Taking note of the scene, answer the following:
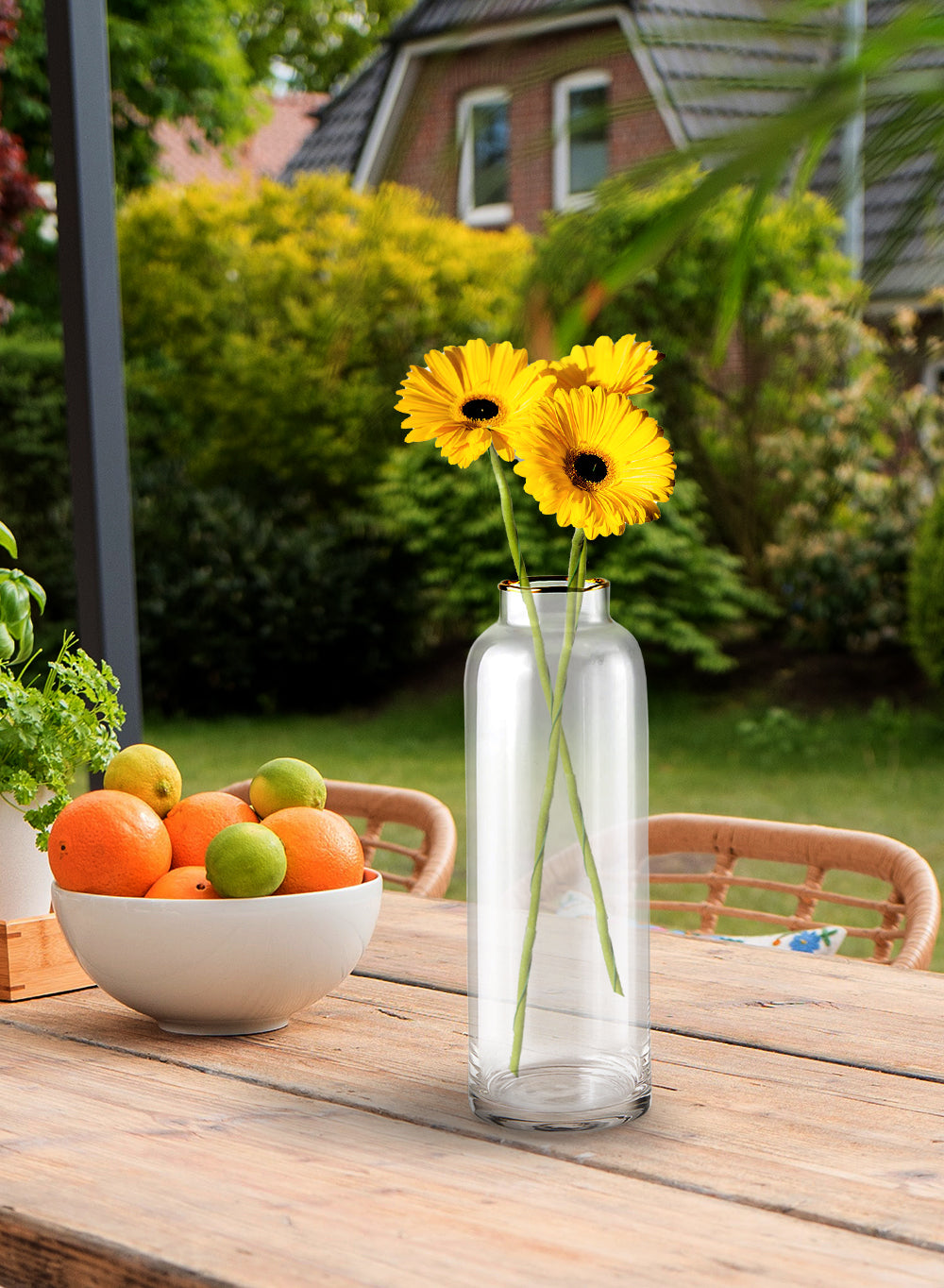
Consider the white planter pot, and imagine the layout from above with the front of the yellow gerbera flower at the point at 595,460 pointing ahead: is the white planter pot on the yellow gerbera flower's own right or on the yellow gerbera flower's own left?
on the yellow gerbera flower's own right

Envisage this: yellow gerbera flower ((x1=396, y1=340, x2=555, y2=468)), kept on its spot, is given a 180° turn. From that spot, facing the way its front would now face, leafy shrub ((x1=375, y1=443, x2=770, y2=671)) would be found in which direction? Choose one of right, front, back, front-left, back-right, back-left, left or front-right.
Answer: front

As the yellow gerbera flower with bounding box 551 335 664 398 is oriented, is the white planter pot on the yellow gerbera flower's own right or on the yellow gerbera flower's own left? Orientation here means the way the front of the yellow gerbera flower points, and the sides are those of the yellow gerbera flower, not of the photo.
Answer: on the yellow gerbera flower's own right

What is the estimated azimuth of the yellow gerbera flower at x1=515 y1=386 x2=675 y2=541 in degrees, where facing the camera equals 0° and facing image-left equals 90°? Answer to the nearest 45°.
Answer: approximately 0°

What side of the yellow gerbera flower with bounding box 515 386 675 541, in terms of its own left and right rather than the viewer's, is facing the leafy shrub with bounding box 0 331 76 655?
back

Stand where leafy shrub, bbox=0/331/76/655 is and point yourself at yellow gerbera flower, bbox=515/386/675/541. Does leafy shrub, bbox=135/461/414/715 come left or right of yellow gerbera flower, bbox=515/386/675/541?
left

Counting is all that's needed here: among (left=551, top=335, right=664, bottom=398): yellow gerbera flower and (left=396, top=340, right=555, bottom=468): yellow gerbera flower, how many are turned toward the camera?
2

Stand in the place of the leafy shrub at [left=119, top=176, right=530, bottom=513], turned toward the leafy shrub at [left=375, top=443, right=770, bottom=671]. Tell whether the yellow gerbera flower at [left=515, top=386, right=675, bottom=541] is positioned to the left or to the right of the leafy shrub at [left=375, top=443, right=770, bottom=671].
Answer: right
